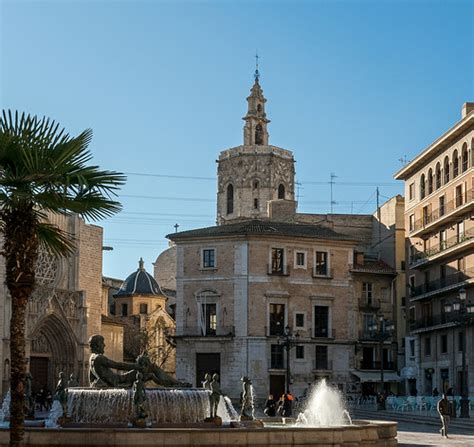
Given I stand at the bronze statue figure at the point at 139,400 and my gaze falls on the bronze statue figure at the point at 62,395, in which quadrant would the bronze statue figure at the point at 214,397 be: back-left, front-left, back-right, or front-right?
back-right

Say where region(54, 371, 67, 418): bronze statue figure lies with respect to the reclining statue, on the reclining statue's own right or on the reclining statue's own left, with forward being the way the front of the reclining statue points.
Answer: on the reclining statue's own right

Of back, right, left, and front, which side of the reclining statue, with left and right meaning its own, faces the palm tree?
right
